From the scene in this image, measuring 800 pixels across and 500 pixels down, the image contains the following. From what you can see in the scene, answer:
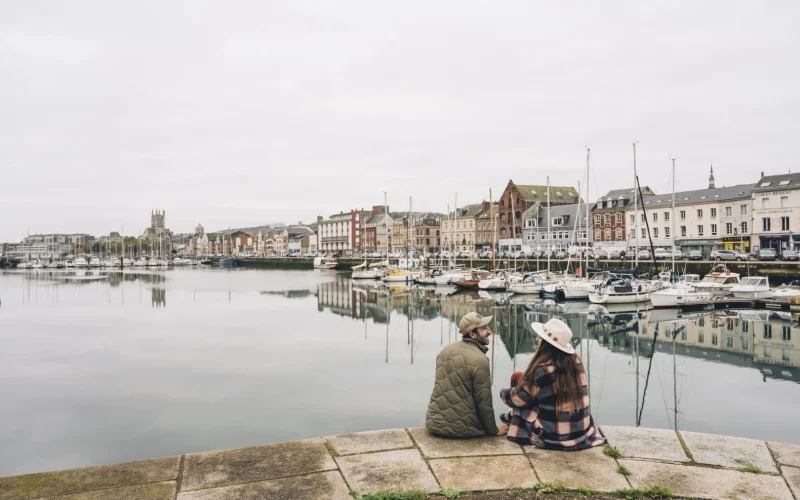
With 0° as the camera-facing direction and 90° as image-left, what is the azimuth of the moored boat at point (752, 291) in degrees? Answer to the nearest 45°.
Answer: approximately 45°

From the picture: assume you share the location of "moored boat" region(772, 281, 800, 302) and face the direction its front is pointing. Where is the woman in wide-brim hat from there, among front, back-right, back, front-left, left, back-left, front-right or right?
front-left

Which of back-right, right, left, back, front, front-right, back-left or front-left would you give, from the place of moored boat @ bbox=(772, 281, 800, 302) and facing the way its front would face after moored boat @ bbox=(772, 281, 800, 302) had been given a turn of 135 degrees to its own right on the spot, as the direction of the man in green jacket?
back

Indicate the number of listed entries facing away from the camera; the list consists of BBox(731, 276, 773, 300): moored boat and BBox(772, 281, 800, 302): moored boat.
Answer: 0

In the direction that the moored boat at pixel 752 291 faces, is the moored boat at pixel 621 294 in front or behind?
in front

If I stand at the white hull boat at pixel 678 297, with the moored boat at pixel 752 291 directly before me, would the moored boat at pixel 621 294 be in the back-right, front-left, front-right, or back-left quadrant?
back-left

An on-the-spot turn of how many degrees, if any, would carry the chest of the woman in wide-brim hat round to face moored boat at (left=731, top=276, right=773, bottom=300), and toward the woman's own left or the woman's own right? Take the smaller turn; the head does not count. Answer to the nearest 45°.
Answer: approximately 45° to the woman's own right

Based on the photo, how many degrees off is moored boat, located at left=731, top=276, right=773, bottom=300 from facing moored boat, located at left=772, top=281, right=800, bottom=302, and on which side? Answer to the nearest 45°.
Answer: approximately 135° to its left

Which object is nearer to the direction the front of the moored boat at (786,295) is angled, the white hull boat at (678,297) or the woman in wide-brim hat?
the white hull boat

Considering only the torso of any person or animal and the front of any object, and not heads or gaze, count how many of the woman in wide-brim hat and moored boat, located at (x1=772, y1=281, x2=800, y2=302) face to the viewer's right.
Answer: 0

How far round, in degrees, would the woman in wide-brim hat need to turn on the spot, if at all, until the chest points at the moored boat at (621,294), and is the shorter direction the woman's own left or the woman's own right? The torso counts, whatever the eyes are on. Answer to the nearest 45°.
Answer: approximately 45° to the woman's own right

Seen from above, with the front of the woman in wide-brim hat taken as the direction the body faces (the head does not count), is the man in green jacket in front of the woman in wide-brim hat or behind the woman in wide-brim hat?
in front

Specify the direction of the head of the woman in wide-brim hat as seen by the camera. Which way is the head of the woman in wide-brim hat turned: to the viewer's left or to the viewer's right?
to the viewer's left

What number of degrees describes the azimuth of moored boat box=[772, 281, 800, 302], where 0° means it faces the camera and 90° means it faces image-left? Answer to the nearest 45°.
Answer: approximately 45°

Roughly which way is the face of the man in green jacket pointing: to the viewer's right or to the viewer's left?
to the viewer's right

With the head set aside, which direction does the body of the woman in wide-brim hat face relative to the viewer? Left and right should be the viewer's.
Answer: facing away from the viewer and to the left of the viewer
